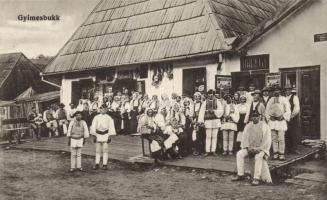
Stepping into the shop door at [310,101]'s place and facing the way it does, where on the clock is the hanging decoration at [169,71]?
The hanging decoration is roughly at 4 o'clock from the shop door.

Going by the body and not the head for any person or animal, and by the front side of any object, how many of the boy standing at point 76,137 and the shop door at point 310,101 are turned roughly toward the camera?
2

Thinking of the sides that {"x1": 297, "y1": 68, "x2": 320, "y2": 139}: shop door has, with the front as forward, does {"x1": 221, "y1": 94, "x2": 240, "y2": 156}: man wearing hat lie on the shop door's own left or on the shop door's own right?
on the shop door's own right

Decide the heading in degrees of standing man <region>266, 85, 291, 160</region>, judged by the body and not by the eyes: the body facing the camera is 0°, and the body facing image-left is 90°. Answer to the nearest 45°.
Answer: approximately 0°

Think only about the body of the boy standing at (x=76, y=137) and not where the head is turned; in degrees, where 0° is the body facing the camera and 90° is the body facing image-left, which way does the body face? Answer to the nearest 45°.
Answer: approximately 0°

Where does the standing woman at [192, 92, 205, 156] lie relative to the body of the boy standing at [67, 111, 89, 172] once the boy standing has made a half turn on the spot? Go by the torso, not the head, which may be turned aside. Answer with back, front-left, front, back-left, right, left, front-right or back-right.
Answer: right

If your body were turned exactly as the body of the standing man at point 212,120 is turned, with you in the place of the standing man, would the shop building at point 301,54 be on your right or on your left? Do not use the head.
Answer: on your left
